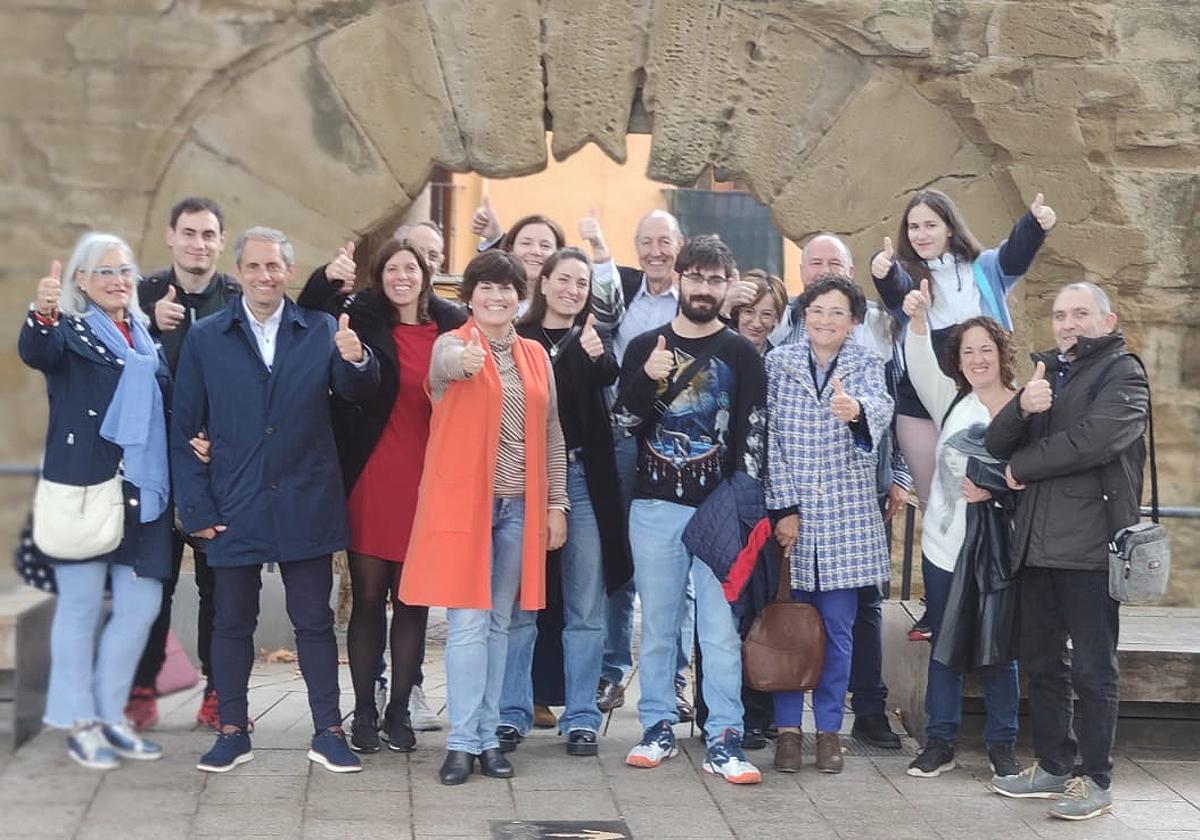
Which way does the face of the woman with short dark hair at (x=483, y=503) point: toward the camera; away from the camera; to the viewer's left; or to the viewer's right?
toward the camera

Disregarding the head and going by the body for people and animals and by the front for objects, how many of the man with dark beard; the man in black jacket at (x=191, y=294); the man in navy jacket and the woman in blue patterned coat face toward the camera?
4

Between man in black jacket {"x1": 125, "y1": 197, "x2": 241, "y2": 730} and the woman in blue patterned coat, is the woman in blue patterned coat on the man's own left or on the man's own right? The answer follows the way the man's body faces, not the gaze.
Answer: on the man's own left

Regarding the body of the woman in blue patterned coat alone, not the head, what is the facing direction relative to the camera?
toward the camera

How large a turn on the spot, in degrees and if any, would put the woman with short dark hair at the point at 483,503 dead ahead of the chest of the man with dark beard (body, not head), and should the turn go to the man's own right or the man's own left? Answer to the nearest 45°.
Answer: approximately 90° to the man's own right

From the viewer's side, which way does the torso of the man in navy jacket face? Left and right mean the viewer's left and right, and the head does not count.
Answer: facing the viewer

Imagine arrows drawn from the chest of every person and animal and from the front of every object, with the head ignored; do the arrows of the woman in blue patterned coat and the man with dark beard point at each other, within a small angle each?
no

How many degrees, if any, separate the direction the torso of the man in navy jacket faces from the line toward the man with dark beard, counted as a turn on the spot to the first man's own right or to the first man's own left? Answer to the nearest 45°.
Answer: approximately 90° to the first man's own left

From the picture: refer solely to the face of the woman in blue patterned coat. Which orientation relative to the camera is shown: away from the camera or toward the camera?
toward the camera

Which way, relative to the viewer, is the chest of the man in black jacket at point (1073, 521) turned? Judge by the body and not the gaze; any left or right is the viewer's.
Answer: facing the viewer and to the left of the viewer

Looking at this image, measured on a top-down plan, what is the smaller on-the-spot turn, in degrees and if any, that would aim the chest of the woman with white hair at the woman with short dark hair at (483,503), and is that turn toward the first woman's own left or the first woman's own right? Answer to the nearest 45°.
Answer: approximately 45° to the first woman's own left

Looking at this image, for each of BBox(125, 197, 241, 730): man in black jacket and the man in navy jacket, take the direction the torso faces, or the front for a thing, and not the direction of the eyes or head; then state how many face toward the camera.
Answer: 2

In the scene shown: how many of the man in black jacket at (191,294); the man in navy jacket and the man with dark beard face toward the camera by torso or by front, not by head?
3

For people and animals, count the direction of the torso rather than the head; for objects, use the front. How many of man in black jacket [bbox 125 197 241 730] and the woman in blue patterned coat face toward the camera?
2

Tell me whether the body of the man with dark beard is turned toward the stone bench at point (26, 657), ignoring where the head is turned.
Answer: no

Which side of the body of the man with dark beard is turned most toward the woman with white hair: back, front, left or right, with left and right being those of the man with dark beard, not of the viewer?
right

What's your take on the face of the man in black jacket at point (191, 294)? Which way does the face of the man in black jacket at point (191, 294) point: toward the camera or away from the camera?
toward the camera

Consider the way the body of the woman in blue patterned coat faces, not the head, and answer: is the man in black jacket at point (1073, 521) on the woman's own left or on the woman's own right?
on the woman's own left

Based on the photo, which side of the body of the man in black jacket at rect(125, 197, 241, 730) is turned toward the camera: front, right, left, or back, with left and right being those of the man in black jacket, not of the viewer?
front

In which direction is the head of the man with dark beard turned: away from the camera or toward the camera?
toward the camera

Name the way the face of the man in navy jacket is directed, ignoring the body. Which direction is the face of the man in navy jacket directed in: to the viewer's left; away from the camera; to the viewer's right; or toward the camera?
toward the camera

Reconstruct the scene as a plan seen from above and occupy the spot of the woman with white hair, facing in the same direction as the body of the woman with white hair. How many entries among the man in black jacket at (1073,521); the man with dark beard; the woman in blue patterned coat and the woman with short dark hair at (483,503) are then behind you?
0
